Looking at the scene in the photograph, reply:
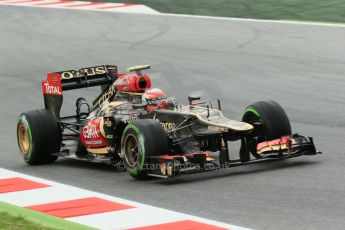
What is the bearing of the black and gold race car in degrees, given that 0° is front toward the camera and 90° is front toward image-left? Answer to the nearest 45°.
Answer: approximately 315°
